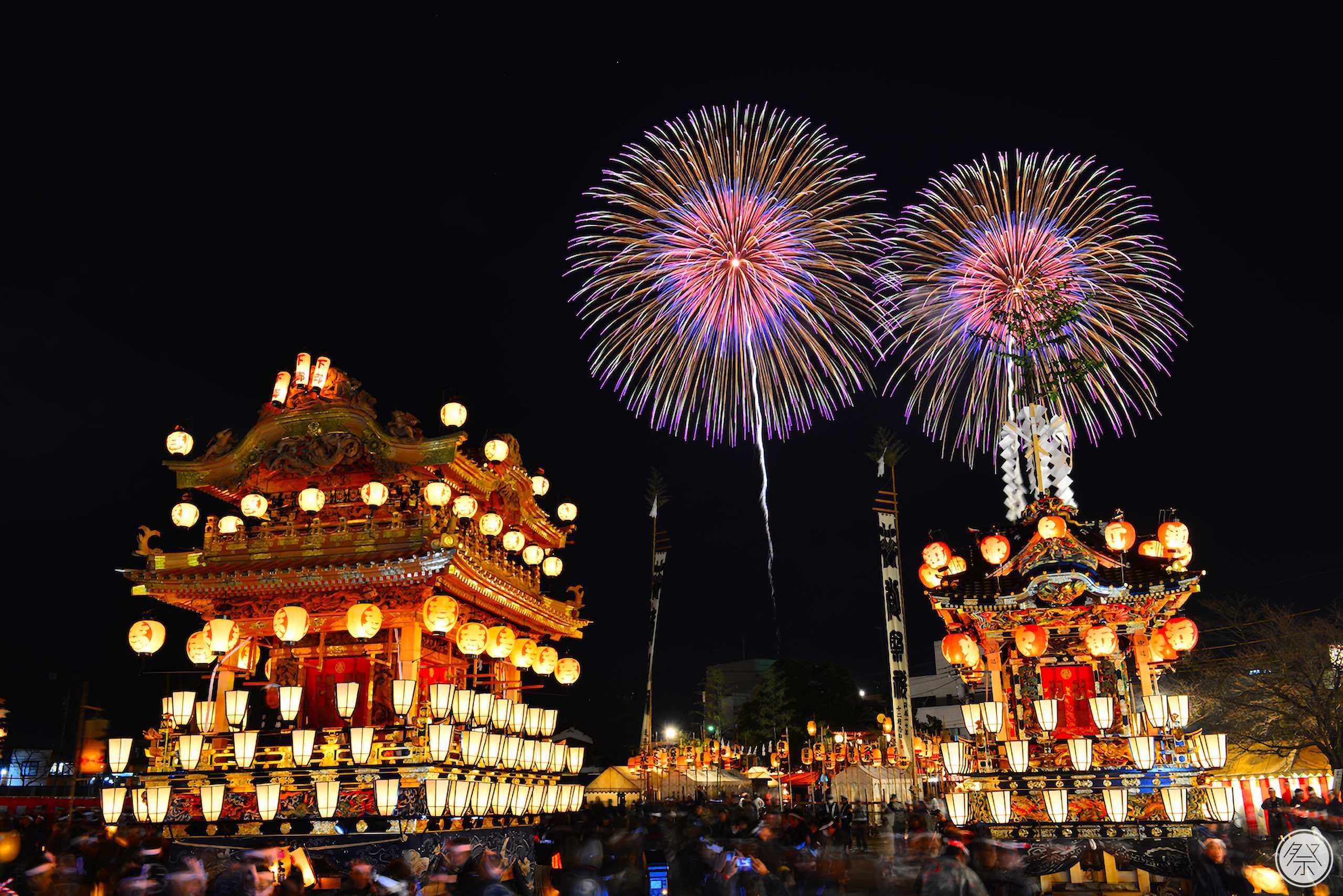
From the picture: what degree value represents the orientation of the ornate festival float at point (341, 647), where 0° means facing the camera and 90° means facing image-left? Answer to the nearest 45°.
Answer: approximately 45°

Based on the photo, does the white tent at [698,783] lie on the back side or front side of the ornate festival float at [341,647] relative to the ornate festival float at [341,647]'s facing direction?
on the back side

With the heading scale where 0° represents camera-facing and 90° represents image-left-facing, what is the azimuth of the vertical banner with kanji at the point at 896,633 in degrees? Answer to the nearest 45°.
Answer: approximately 0°

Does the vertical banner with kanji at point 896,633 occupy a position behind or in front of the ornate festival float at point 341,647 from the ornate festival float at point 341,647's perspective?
behind

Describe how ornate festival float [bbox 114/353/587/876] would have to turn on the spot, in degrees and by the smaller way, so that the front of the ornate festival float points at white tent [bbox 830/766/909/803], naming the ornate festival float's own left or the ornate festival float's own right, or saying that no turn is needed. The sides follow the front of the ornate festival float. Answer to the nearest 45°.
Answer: approximately 180°

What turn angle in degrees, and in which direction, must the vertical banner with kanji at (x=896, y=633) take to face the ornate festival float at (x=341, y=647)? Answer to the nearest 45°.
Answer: approximately 45° to its right

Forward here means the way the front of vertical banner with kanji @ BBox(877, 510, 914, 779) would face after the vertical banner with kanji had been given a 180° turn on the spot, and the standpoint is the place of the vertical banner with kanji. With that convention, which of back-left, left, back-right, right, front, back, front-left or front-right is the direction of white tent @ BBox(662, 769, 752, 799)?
front-left
